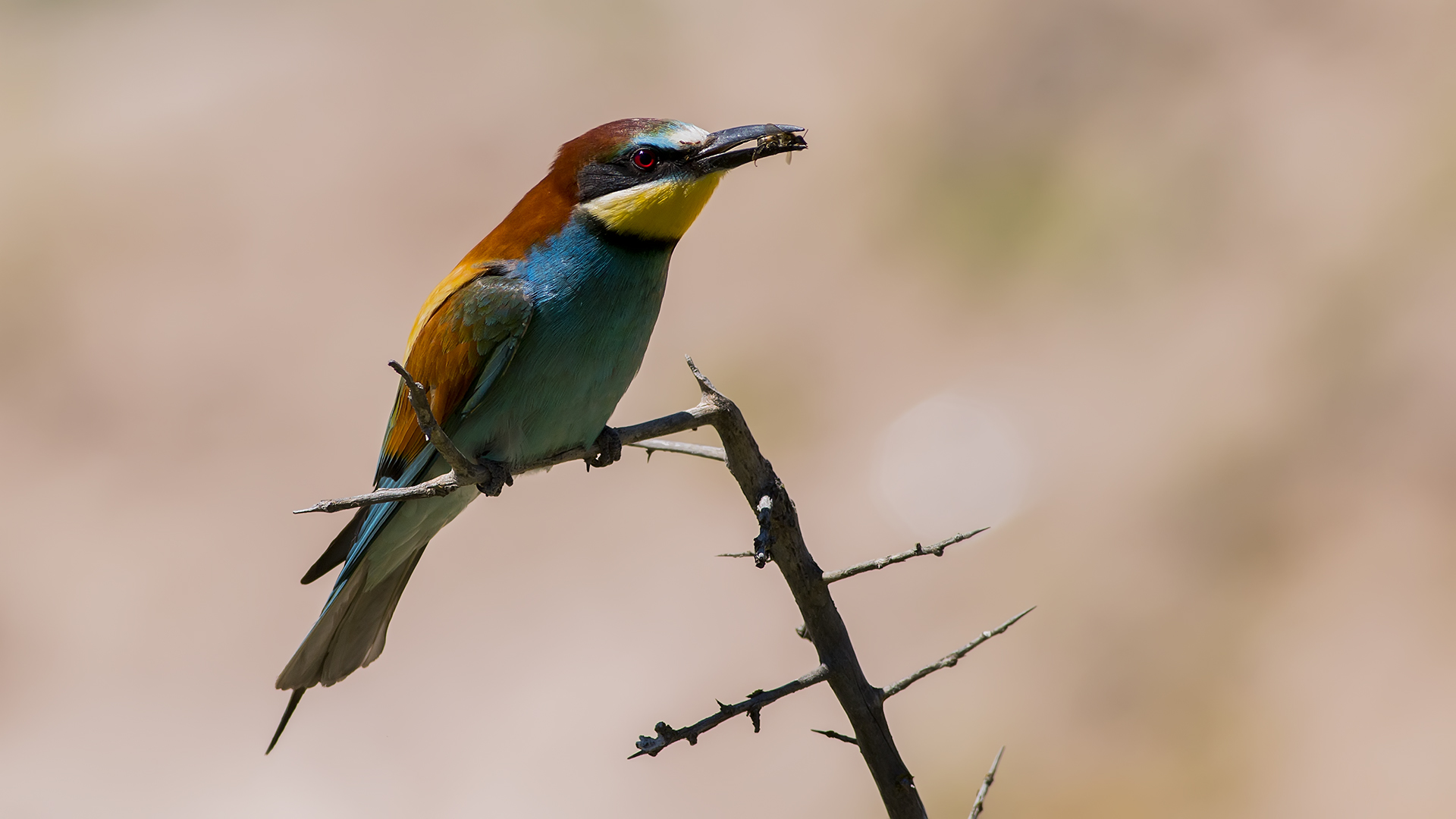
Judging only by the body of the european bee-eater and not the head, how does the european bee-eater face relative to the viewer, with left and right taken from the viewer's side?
facing the viewer and to the right of the viewer
